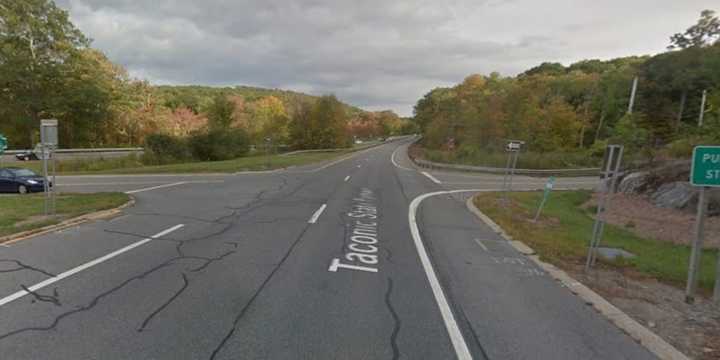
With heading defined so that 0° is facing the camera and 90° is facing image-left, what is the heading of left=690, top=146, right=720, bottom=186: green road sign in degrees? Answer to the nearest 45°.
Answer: approximately 0°

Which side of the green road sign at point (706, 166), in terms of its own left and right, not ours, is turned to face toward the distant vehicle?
right

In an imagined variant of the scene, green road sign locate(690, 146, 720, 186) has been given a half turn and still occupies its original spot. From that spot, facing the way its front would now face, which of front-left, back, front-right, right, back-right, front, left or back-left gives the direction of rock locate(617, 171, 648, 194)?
front

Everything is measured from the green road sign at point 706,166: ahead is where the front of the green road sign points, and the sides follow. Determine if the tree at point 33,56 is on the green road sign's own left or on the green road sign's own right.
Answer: on the green road sign's own right

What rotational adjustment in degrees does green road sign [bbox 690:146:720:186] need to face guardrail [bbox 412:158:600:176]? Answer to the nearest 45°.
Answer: approximately 180°

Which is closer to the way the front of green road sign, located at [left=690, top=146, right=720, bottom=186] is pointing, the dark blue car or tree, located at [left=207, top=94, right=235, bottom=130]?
the dark blue car

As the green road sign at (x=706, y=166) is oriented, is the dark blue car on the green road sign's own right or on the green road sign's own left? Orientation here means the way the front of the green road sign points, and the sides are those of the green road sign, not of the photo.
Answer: on the green road sign's own right

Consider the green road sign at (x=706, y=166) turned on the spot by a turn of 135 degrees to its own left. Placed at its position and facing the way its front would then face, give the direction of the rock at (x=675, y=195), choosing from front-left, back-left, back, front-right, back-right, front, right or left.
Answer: front-left
